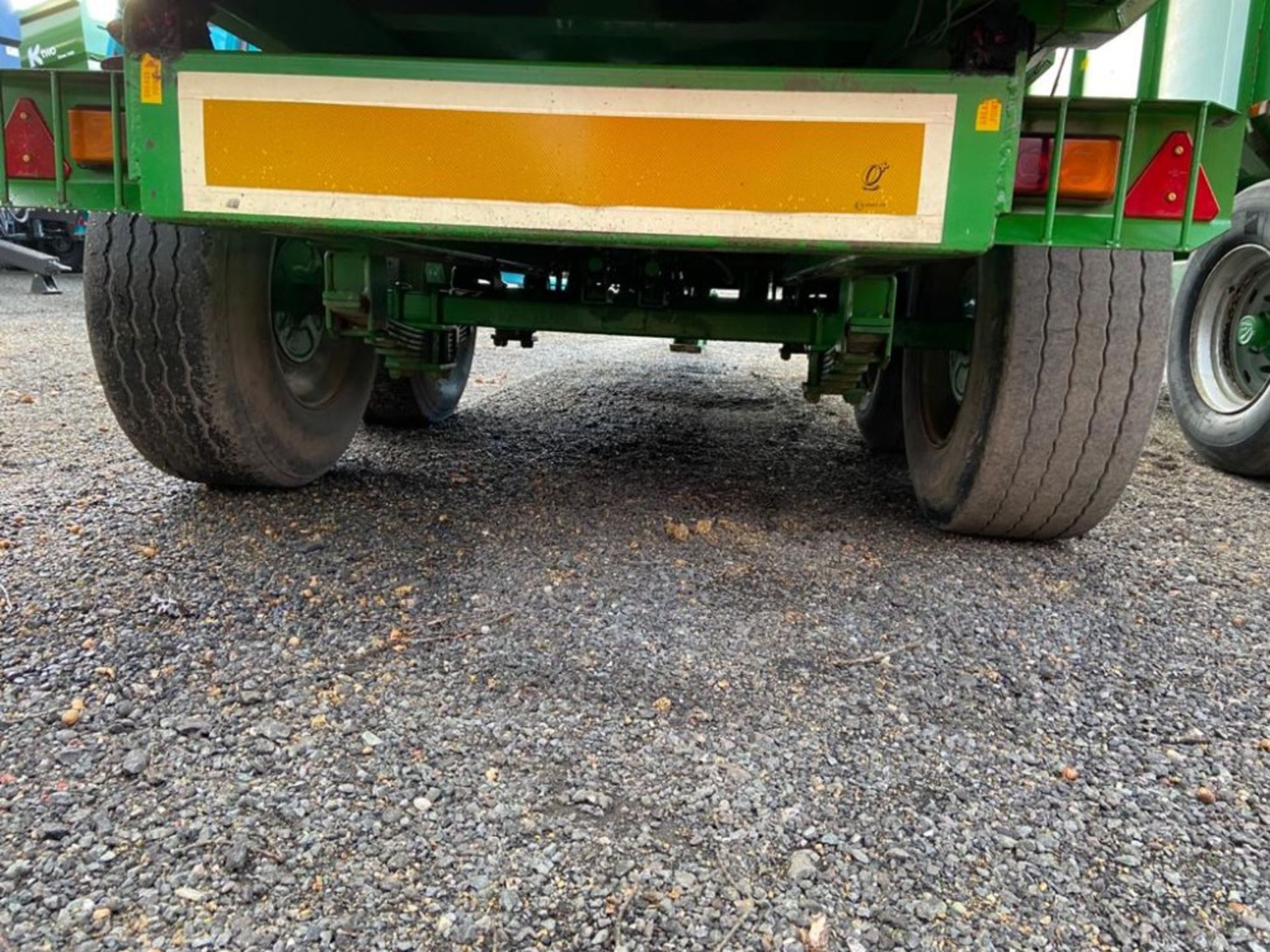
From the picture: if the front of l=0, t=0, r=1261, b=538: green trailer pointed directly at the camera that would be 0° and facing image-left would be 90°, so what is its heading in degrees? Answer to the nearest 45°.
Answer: approximately 180°

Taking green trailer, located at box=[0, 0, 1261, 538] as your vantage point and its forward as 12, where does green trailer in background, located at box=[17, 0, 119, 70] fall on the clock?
The green trailer in background is roughly at 11 o'clock from the green trailer.
